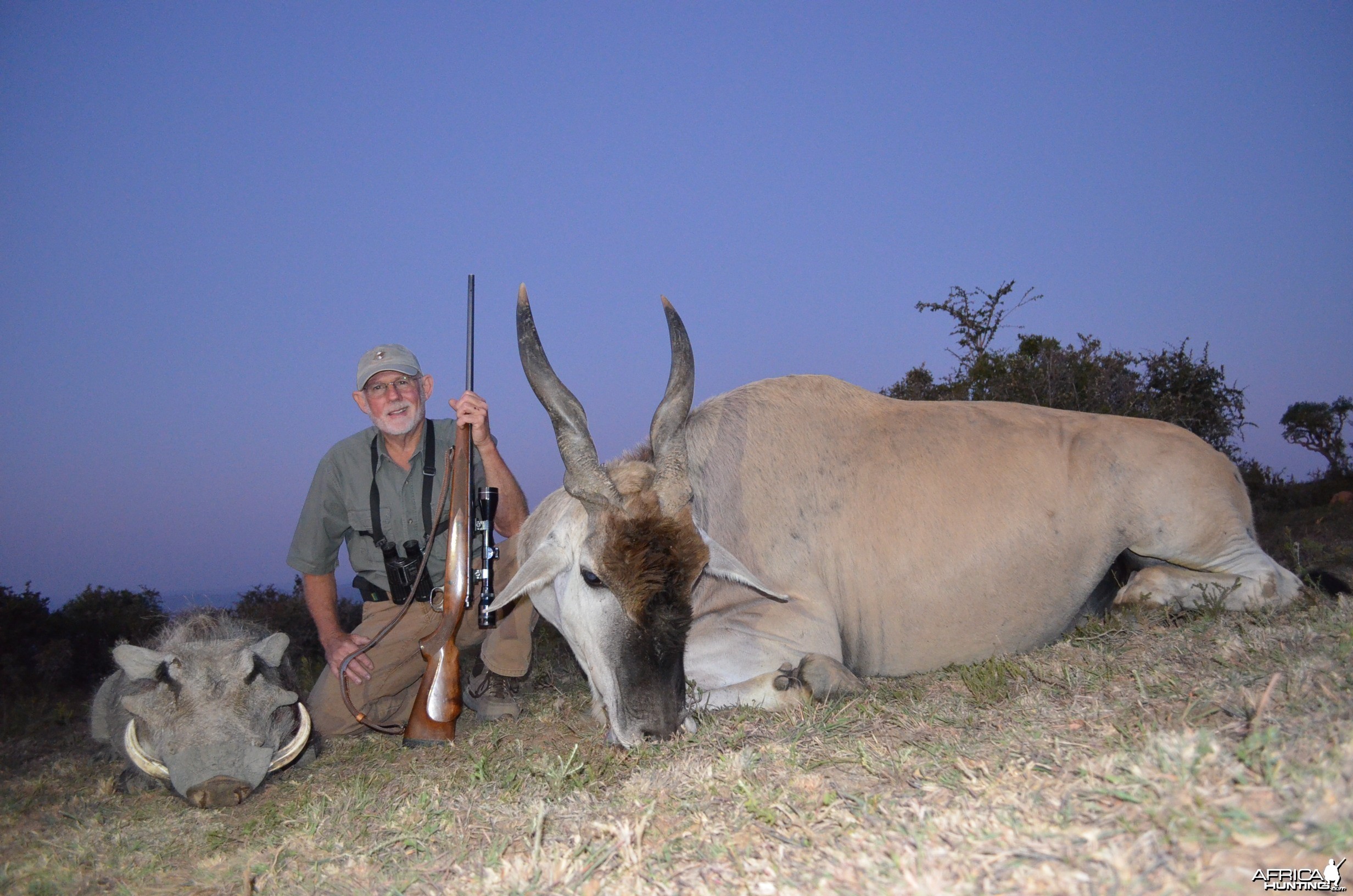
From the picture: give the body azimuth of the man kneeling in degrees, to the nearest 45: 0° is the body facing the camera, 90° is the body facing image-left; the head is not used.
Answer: approximately 0°

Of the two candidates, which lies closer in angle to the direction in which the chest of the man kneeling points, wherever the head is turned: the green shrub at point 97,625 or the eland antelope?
the eland antelope

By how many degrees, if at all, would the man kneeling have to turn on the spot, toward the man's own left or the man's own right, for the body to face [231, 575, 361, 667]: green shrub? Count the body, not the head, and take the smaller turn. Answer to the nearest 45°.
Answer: approximately 180°

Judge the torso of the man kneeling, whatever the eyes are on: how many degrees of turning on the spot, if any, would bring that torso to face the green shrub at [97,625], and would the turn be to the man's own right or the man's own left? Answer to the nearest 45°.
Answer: approximately 135° to the man's own right

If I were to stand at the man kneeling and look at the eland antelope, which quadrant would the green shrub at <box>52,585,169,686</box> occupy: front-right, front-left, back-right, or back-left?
back-left

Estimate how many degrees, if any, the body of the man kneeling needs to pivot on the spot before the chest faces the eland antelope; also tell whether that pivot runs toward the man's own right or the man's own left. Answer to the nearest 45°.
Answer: approximately 45° to the man's own left

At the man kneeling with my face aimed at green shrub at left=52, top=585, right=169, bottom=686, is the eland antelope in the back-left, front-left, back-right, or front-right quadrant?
back-right
